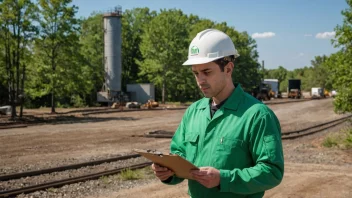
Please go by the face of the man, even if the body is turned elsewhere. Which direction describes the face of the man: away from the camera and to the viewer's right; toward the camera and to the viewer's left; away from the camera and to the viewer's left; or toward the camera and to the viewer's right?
toward the camera and to the viewer's left

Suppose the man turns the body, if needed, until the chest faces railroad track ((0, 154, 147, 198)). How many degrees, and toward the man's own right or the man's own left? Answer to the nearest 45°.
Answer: approximately 90° to the man's own right

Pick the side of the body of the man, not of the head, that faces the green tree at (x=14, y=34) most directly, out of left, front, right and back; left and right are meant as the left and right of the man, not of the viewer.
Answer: right

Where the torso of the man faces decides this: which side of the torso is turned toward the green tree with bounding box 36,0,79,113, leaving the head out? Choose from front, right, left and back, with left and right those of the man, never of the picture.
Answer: right

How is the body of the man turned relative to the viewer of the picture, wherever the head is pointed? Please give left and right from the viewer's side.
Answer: facing the viewer and to the left of the viewer

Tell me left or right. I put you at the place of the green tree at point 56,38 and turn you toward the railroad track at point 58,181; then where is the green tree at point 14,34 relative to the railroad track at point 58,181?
right
